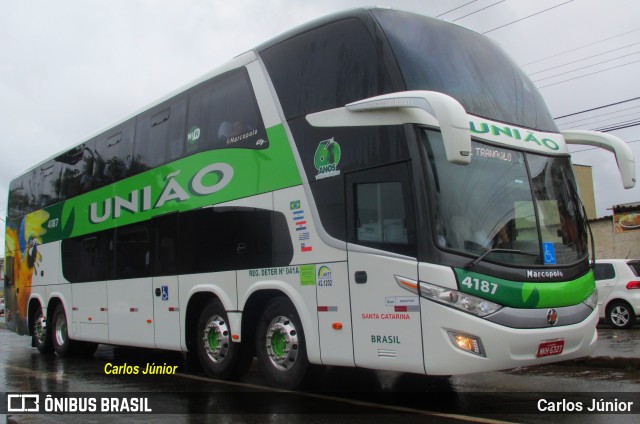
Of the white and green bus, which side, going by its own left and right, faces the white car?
left

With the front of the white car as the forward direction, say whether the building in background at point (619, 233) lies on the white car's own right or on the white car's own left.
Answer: on the white car's own right

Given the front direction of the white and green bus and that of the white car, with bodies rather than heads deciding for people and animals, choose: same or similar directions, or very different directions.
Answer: very different directions

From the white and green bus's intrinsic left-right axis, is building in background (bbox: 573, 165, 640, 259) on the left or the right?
on its left

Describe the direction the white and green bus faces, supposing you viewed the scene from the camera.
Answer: facing the viewer and to the right of the viewer
